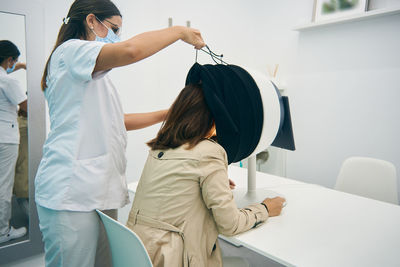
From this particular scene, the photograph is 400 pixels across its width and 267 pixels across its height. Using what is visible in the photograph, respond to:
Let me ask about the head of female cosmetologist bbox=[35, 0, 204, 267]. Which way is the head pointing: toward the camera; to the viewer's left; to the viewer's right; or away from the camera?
to the viewer's right

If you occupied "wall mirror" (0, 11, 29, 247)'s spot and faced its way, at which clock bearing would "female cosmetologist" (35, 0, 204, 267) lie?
The female cosmetologist is roughly at 1 o'clock from the wall mirror.

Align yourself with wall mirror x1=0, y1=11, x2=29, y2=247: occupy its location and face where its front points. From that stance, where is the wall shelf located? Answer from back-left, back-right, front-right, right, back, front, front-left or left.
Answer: front-left

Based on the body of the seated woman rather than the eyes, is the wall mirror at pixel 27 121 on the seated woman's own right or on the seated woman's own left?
on the seated woman's own left

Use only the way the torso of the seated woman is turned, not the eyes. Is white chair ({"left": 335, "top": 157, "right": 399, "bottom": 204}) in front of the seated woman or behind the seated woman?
in front

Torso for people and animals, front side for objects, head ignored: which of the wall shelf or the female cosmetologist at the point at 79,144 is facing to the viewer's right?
the female cosmetologist

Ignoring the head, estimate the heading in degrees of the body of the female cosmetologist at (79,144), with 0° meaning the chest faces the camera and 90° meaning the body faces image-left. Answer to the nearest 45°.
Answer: approximately 270°

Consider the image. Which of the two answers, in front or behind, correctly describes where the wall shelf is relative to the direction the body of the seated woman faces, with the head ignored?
in front

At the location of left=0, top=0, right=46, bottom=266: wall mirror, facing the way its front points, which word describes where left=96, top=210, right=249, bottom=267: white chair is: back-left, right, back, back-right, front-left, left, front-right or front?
front-right

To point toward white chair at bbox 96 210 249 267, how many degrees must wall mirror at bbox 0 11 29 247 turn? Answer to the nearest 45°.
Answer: approximately 45° to its right

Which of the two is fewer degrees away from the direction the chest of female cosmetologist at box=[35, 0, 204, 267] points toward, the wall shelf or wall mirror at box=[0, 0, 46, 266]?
the wall shelf

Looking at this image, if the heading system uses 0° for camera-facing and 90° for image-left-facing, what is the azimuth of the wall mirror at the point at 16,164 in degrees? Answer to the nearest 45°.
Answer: approximately 315°

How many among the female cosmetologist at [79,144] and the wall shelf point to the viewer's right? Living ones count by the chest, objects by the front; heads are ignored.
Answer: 1

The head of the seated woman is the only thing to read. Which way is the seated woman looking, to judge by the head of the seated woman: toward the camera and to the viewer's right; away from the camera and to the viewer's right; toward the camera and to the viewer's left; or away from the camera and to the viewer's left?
away from the camera and to the viewer's right
